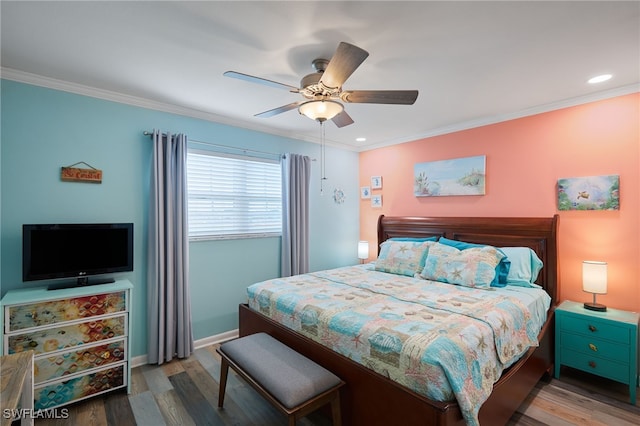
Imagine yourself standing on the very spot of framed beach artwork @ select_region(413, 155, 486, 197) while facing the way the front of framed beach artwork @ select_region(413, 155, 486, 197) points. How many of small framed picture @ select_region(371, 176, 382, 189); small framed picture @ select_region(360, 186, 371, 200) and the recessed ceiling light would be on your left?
1

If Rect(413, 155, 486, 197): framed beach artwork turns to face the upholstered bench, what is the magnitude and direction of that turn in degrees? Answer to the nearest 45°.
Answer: approximately 45° to its left

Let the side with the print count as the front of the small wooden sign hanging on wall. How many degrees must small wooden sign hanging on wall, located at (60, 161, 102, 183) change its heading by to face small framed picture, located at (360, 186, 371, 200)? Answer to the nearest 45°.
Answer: approximately 90° to its left

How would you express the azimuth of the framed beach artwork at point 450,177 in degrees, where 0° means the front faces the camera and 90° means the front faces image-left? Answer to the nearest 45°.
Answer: approximately 45°

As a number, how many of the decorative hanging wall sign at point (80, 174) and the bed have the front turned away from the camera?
0

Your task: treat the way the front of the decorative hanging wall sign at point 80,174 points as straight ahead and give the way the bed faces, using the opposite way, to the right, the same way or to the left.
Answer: to the right

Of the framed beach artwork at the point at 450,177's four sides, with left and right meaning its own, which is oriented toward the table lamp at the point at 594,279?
left

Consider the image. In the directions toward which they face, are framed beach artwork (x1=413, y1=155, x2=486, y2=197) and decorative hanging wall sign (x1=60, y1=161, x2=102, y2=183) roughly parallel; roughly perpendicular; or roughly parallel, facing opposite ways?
roughly perpendicular
